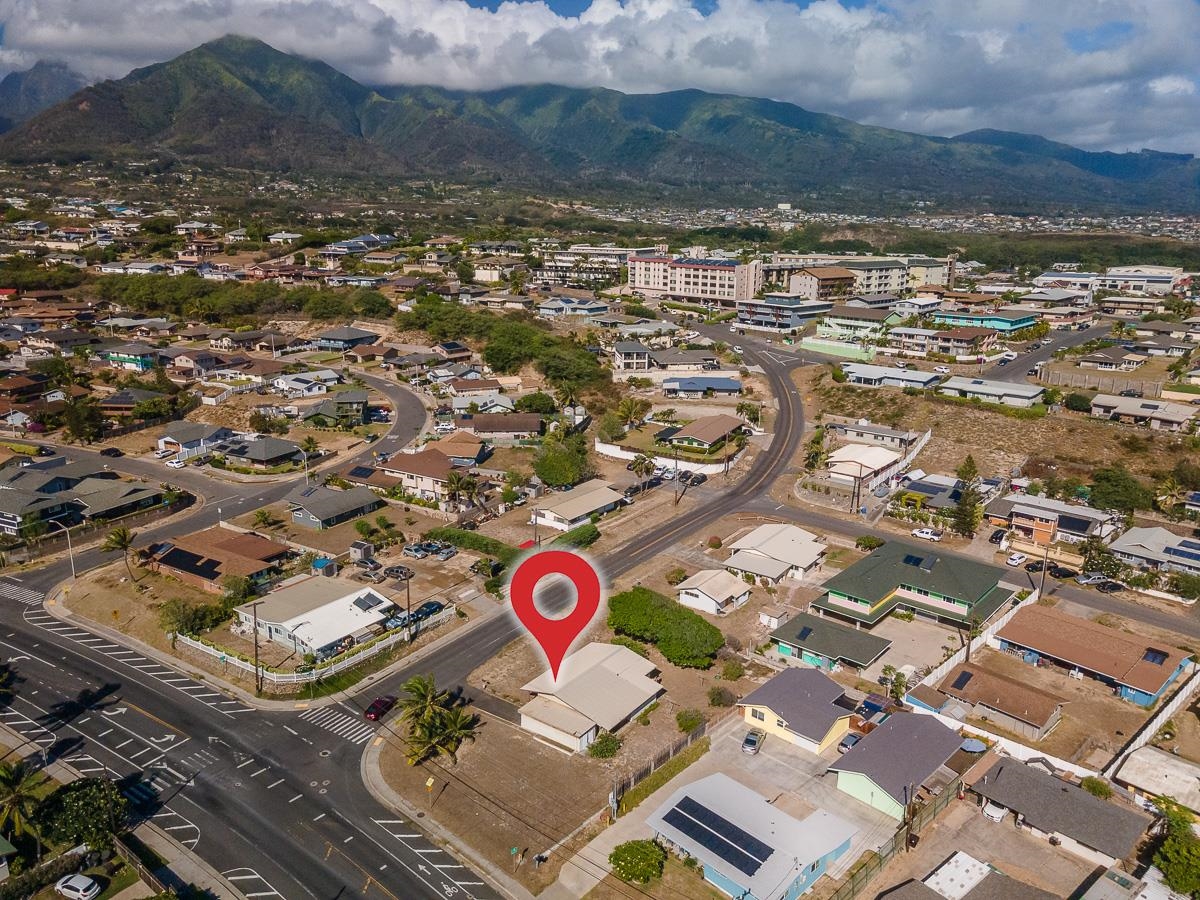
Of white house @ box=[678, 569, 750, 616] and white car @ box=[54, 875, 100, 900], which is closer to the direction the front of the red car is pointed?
the white house

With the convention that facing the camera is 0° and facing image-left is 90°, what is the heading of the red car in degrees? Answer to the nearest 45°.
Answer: approximately 225°

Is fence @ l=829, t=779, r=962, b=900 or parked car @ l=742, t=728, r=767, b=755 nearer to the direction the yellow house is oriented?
the parked car

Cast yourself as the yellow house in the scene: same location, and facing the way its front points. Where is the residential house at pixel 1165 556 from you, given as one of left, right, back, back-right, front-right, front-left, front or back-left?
back

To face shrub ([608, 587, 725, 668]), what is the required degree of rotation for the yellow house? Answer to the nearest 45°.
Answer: approximately 90° to its right

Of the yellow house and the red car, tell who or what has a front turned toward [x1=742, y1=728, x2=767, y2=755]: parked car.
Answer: the yellow house

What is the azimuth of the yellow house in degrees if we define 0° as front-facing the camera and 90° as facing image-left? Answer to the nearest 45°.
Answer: approximately 45°
